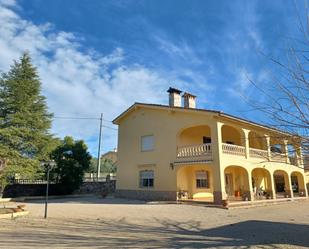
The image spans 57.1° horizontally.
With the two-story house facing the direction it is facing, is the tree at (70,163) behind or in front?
behind

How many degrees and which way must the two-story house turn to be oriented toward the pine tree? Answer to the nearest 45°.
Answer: approximately 135° to its right

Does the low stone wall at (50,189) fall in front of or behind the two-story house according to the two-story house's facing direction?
behind

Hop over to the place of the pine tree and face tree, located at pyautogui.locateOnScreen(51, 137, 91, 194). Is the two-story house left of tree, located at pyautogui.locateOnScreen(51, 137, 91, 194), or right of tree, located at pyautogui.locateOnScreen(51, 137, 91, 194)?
right

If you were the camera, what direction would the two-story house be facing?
facing the viewer and to the right of the viewer

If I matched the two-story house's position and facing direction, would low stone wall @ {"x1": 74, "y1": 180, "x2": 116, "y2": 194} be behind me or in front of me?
behind
